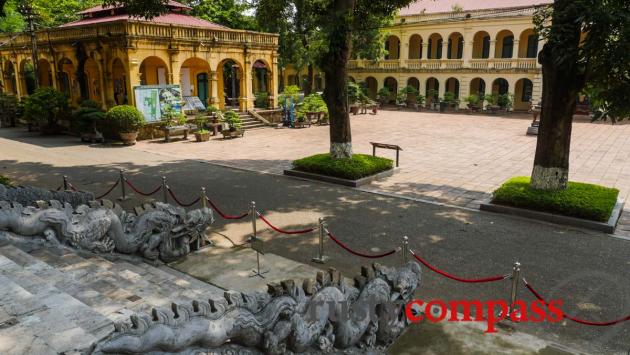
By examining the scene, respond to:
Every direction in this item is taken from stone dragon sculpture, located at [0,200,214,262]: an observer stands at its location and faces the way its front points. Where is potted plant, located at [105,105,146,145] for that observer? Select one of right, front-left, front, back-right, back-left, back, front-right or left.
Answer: left

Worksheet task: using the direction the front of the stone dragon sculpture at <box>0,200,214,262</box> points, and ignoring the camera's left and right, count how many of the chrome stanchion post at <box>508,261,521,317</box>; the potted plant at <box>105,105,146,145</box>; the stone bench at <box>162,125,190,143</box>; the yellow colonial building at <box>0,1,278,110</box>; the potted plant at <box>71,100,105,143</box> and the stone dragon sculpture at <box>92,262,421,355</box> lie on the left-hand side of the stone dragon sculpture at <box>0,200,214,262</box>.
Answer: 4

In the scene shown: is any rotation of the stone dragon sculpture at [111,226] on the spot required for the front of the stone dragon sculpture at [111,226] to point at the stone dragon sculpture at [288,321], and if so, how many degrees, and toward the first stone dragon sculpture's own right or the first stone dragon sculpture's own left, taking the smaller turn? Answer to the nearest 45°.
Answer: approximately 90° to the first stone dragon sculpture's own right

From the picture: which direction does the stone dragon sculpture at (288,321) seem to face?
to the viewer's right

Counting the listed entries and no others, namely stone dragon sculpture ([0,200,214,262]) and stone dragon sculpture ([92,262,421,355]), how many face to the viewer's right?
2

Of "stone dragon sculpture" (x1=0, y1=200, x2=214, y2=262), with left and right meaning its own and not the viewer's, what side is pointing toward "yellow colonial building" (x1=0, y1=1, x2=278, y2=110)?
left

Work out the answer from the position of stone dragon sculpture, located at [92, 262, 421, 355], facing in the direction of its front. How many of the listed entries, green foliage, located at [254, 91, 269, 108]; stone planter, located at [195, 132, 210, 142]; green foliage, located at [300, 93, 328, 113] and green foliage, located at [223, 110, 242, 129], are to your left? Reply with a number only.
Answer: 4

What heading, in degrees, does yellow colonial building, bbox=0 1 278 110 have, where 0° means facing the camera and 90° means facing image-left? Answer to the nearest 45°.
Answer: approximately 315°

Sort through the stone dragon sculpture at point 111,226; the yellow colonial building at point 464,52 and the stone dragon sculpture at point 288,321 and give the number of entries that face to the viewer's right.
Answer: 2

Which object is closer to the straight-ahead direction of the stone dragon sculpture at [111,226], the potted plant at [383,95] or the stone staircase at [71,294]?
the potted plant

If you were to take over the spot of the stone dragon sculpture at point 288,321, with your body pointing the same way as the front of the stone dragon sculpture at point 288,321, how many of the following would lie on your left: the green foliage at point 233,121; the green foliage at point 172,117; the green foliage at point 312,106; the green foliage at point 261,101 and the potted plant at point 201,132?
5

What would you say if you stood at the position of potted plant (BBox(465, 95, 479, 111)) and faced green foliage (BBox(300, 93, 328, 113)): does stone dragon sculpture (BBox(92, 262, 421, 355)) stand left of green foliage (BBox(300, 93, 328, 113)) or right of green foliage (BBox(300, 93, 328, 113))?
left

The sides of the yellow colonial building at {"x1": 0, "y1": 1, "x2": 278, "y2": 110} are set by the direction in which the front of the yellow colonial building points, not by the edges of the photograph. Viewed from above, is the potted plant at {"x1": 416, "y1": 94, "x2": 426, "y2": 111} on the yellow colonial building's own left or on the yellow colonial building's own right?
on the yellow colonial building's own left

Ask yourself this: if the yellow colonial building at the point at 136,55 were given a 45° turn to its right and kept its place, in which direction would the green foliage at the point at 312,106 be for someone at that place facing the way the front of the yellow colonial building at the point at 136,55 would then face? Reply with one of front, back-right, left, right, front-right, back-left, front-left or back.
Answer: left
